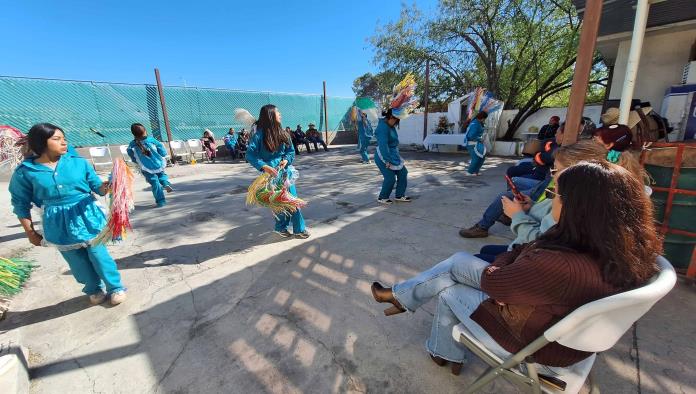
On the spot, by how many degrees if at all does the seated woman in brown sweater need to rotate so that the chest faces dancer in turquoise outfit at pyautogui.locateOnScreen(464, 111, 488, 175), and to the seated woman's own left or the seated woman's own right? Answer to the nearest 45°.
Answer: approximately 45° to the seated woman's own right

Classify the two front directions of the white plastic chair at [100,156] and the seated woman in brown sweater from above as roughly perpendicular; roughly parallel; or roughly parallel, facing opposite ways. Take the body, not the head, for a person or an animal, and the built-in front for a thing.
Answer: roughly perpendicular

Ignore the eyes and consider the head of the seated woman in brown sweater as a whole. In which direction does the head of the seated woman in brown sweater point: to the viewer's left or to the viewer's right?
to the viewer's left

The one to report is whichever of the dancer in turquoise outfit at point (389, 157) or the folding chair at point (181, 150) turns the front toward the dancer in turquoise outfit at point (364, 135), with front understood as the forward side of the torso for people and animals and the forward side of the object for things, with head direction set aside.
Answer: the folding chair
